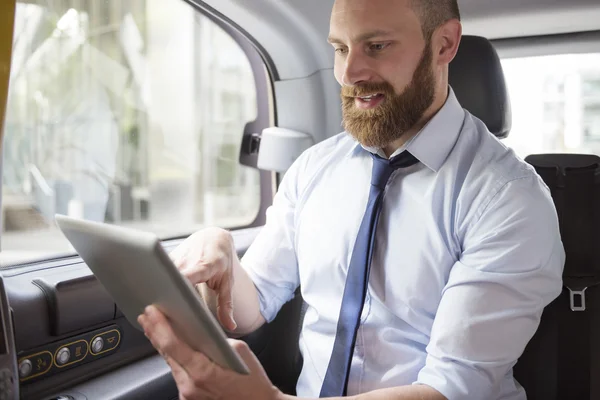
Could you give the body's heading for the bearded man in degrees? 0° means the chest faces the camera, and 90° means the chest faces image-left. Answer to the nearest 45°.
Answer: approximately 45°

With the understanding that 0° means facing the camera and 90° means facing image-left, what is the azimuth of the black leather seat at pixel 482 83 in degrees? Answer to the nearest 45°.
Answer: approximately 45°

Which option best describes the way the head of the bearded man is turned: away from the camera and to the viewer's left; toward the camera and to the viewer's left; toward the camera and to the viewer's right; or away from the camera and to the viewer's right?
toward the camera and to the viewer's left
